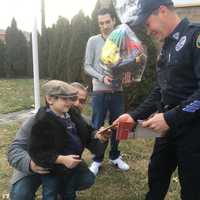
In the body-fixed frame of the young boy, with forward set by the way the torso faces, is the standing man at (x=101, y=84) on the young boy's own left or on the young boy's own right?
on the young boy's own left

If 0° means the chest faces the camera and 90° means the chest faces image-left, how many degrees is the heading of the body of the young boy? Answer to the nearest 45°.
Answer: approximately 315°

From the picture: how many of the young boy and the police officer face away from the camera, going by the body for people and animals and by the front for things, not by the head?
0

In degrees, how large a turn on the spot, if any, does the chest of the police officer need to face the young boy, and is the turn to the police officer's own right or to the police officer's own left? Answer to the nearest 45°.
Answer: approximately 45° to the police officer's own right

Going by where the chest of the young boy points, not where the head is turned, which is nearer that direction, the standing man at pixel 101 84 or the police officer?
the police officer

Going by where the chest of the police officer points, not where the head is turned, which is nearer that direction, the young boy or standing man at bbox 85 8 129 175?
the young boy

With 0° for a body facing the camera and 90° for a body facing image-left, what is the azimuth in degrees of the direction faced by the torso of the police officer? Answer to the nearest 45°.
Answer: approximately 45°
